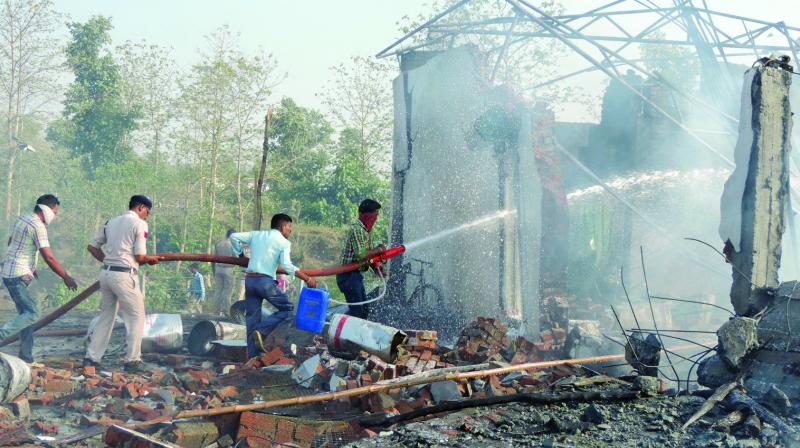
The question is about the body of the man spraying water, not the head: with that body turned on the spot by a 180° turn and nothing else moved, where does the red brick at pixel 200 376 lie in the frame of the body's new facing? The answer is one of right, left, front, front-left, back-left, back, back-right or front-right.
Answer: front-left

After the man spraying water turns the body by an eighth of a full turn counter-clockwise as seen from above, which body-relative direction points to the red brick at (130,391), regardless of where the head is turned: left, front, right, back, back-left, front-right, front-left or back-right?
back

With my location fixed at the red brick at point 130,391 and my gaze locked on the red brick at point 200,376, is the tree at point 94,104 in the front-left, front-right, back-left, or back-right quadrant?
front-left

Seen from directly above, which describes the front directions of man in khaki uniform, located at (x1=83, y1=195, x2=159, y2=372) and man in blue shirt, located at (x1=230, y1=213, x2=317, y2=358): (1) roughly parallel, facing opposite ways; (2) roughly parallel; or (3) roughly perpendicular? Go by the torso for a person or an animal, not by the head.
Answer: roughly parallel

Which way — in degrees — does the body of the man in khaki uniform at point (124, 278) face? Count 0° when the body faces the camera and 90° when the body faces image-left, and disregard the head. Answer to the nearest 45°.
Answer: approximately 225°

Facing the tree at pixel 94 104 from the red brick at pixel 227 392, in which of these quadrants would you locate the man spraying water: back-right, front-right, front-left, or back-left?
front-right

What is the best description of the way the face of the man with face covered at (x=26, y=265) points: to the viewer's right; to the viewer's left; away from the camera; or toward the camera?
to the viewer's right

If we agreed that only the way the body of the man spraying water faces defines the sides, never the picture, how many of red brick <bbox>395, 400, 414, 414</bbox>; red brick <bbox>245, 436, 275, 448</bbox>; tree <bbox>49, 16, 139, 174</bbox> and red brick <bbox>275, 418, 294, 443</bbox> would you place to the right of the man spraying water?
3

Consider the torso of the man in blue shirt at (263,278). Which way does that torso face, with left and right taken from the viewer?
facing away from the viewer and to the right of the viewer

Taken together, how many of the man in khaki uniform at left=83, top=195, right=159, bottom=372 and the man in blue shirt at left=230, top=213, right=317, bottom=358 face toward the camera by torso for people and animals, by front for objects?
0

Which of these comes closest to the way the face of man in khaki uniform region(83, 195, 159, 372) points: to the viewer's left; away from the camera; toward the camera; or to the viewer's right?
to the viewer's right

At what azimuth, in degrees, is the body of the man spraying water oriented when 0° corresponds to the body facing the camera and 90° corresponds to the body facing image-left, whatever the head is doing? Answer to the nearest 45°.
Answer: approximately 270°

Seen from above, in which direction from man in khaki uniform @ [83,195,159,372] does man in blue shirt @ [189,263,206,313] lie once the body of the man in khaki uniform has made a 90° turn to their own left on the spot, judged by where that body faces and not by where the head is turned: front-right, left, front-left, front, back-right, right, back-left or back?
front-right

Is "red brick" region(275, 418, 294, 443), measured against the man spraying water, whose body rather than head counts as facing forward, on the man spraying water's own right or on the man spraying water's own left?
on the man spraying water's own right

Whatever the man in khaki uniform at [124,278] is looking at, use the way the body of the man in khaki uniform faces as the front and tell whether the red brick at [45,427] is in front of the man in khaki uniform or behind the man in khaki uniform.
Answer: behind
